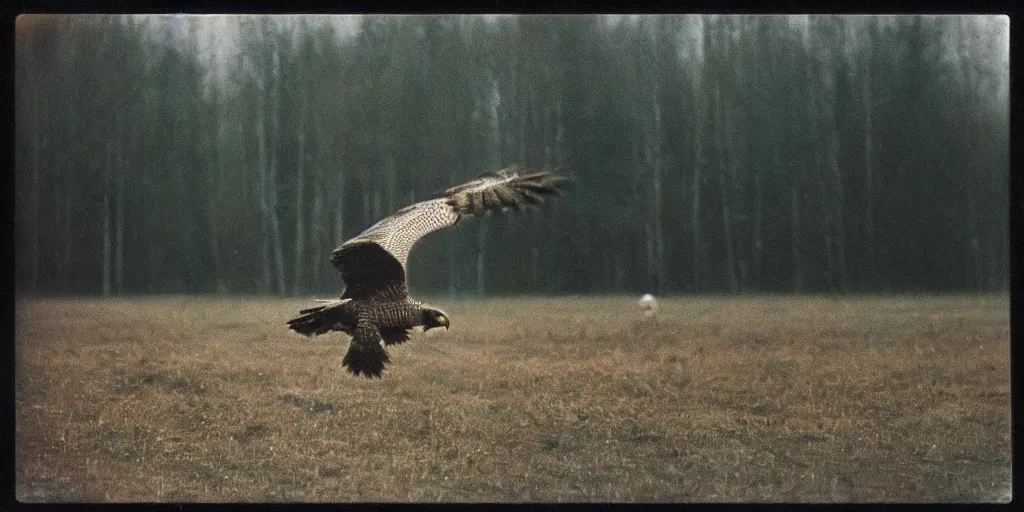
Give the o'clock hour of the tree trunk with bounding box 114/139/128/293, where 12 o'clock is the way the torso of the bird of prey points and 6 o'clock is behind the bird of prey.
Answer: The tree trunk is roughly at 8 o'clock from the bird of prey.

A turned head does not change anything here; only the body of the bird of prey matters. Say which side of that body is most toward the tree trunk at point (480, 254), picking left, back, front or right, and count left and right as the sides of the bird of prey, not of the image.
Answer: left

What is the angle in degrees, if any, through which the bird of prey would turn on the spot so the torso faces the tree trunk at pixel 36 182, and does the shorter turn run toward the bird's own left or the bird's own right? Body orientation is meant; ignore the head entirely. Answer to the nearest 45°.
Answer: approximately 135° to the bird's own left

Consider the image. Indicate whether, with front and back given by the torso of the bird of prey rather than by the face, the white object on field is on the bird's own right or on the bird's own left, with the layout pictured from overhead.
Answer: on the bird's own left

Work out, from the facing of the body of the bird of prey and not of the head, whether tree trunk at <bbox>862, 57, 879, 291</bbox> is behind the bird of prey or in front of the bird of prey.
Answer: in front

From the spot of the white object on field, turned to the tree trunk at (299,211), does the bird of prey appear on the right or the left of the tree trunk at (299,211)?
left

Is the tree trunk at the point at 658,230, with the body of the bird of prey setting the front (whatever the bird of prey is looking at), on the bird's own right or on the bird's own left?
on the bird's own left

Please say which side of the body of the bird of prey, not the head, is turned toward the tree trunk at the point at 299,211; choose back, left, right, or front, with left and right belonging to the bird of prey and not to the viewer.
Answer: left

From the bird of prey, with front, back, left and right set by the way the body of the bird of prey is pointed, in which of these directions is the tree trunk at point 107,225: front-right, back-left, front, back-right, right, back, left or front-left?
back-left

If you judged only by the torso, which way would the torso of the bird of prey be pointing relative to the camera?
to the viewer's right

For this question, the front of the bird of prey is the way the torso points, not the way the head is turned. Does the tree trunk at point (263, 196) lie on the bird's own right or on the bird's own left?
on the bird's own left
